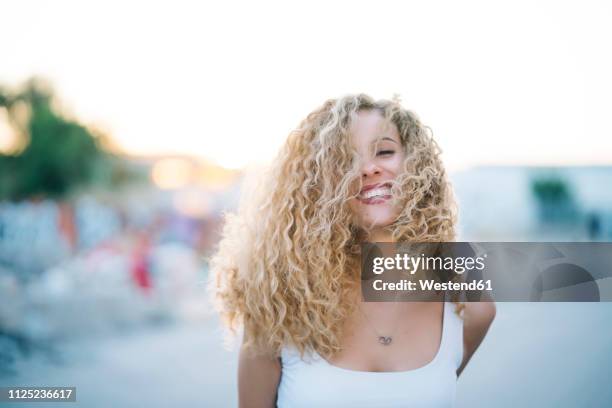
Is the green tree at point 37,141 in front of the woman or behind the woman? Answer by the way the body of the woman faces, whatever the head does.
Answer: behind

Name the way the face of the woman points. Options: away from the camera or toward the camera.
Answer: toward the camera

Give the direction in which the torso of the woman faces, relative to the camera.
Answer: toward the camera
